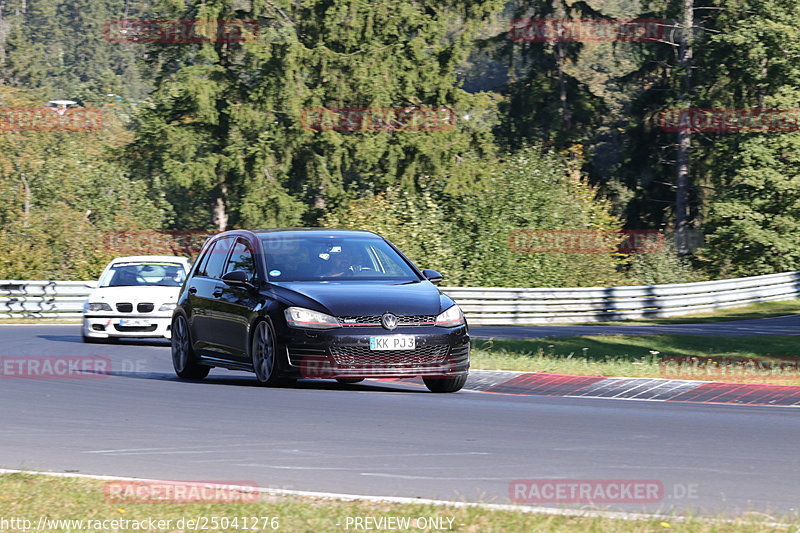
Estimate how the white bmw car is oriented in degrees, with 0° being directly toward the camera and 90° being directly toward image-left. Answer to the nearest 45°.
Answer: approximately 0°

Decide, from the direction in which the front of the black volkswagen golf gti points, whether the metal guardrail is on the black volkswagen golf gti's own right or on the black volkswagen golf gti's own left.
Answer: on the black volkswagen golf gti's own left

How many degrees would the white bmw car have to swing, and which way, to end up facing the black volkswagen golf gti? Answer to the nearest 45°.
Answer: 0° — it already faces it

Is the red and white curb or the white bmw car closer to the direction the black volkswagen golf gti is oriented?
the red and white curb

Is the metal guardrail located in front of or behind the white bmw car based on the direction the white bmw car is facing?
behind

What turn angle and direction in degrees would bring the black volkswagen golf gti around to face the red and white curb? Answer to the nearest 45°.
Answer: approximately 45° to its left

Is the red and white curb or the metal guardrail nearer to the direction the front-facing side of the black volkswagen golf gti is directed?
the red and white curb
